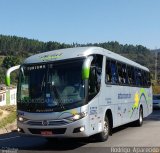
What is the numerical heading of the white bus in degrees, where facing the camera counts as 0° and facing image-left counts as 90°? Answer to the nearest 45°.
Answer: approximately 45°
